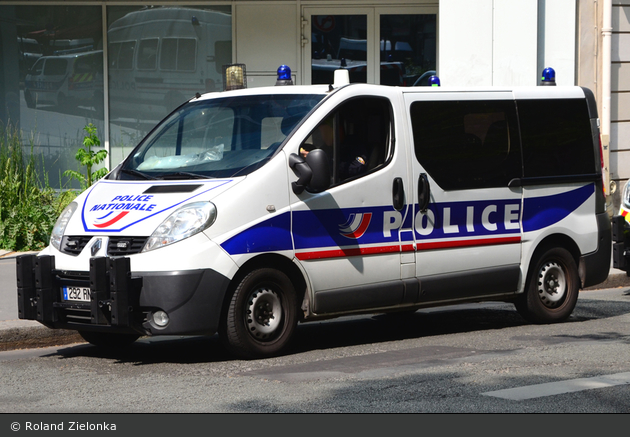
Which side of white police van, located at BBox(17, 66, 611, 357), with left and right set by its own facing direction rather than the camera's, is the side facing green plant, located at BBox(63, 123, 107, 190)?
right

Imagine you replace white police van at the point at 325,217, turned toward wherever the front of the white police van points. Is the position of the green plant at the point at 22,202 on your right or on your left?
on your right

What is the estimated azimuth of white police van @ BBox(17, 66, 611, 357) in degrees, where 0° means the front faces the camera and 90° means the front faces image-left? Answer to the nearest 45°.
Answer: approximately 45°
